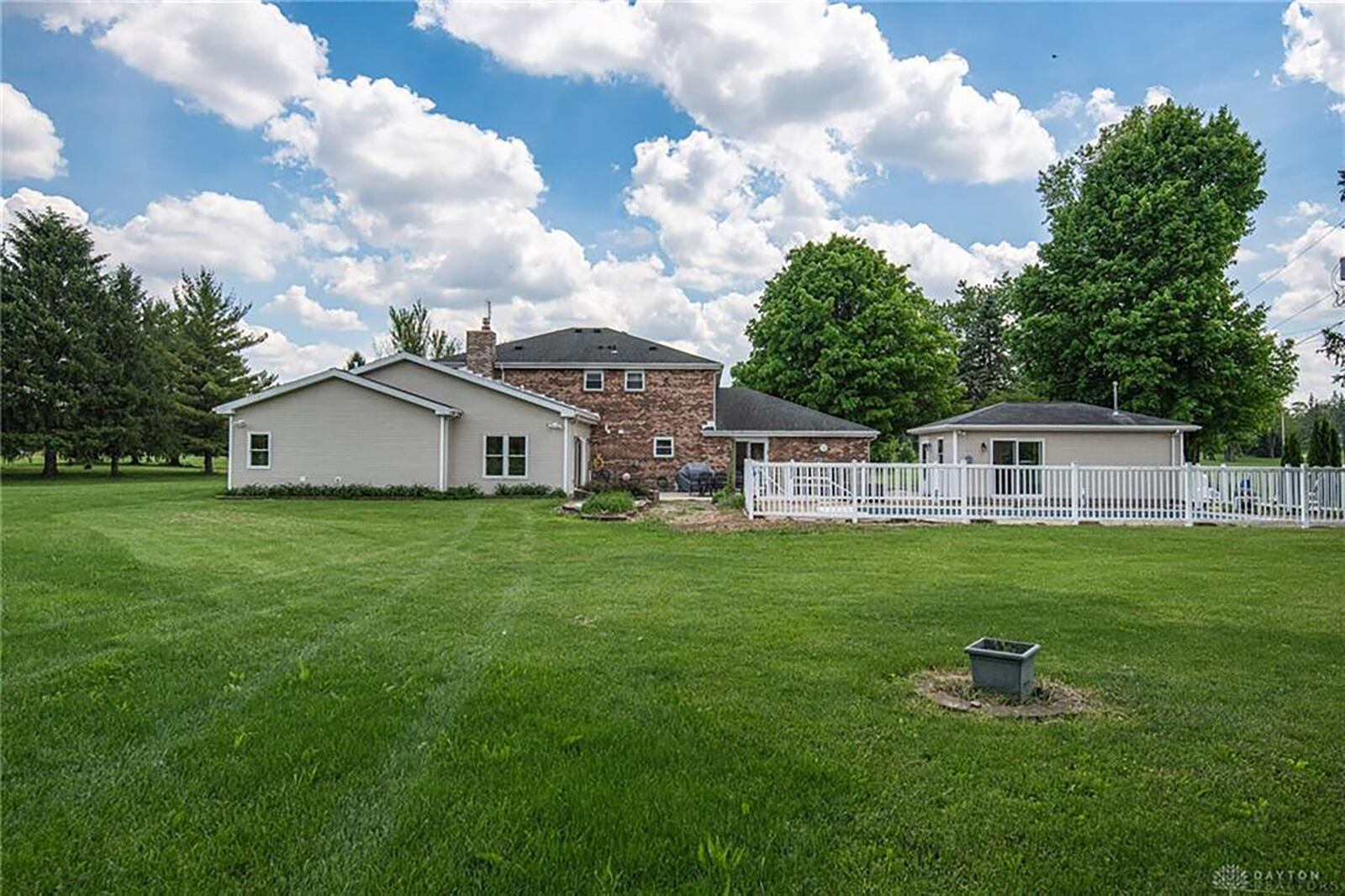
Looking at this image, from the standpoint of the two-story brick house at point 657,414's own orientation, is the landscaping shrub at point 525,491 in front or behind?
behind

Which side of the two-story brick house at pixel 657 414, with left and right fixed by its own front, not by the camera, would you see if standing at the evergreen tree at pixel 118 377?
left

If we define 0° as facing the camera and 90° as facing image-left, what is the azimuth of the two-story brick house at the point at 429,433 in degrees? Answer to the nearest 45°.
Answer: approximately 180°

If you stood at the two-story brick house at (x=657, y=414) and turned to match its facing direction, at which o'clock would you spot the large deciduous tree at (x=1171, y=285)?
The large deciduous tree is roughly at 3 o'clock from the two-story brick house.

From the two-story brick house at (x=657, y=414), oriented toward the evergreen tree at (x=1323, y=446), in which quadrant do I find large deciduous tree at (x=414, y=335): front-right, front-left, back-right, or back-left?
back-left

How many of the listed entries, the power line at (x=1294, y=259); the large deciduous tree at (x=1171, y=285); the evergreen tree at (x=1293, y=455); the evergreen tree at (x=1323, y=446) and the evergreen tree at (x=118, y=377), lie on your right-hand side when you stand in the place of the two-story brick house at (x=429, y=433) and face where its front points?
4

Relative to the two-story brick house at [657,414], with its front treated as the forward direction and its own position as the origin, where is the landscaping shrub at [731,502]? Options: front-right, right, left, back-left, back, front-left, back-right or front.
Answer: back

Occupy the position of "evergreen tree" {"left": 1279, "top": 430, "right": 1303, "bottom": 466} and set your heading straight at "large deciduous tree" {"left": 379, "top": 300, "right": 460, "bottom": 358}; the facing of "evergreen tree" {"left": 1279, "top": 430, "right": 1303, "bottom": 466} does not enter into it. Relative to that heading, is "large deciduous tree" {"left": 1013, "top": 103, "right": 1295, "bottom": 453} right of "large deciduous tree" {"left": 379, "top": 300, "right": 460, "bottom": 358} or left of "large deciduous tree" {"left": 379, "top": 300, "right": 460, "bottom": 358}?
left

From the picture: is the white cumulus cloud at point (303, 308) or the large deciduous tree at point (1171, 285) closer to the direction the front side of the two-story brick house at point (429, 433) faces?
the white cumulus cloud

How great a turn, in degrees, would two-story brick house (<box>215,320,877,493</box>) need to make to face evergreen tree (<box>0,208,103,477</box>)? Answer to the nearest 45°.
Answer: approximately 45° to its left

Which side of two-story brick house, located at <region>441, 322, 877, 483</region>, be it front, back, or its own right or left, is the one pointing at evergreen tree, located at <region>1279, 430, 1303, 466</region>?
right
